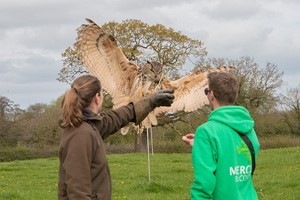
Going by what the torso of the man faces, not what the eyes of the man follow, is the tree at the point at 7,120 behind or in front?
in front

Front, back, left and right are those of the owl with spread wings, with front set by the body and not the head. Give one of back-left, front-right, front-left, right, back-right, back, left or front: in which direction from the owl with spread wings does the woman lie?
front-right

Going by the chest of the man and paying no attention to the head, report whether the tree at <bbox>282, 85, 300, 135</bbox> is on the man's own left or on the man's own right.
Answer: on the man's own right

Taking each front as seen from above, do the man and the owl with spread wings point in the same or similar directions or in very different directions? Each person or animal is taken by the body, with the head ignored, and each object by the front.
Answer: very different directions

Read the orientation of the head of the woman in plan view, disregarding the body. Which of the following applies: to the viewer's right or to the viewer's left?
to the viewer's right

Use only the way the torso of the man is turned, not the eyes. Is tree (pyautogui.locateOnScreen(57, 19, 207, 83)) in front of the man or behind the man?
in front

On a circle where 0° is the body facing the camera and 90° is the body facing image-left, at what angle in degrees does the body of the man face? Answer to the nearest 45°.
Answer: approximately 135°
